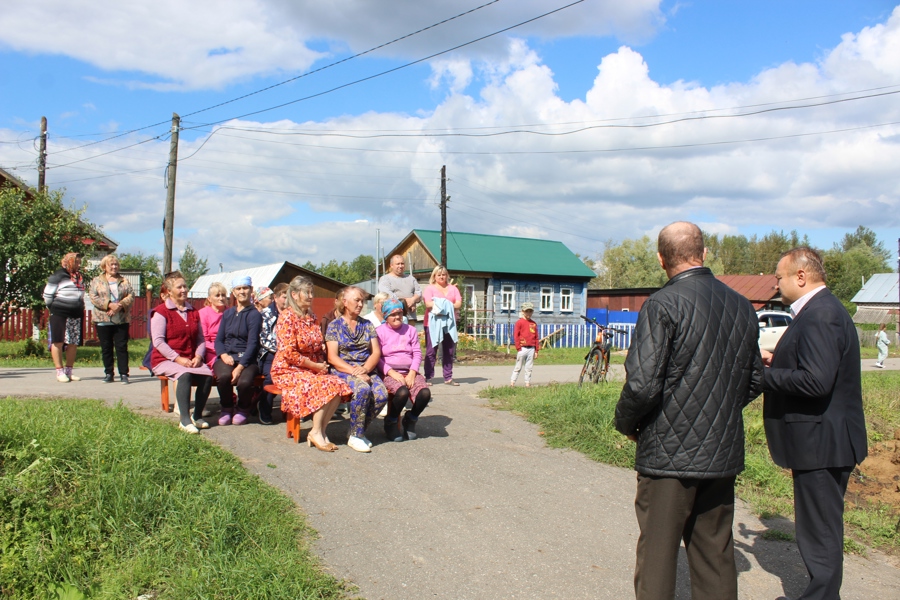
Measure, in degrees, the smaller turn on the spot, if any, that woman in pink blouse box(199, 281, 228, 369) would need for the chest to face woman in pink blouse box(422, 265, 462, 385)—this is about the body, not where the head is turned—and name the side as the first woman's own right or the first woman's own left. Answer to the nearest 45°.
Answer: approximately 45° to the first woman's own left

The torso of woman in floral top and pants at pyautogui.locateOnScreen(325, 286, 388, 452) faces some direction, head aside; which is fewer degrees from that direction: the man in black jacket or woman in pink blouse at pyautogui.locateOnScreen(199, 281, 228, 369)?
the man in black jacket

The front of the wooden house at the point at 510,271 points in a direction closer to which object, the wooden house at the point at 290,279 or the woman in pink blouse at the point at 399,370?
the woman in pink blouse

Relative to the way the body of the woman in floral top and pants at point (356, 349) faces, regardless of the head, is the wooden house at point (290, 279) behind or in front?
behind

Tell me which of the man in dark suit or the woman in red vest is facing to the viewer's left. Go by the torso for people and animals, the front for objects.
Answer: the man in dark suit

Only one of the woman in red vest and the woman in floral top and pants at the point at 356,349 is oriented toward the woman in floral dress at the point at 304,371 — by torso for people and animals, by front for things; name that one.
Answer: the woman in red vest

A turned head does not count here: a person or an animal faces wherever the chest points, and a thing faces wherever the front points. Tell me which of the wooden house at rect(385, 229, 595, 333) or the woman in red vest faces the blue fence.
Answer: the wooden house

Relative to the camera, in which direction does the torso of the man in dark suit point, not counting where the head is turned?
to the viewer's left

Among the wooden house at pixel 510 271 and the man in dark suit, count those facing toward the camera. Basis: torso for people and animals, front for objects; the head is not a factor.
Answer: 1

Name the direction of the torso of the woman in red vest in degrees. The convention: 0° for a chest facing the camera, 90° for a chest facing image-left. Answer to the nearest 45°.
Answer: approximately 315°

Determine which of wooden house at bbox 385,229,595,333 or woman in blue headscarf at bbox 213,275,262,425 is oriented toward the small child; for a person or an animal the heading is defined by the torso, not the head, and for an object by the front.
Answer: the wooden house

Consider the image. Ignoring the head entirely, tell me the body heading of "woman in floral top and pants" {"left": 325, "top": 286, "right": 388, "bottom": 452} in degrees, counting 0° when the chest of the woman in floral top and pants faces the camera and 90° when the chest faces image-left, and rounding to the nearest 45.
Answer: approximately 315°

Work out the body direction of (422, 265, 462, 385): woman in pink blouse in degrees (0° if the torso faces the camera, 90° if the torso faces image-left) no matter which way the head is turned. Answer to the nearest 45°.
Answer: approximately 0°
